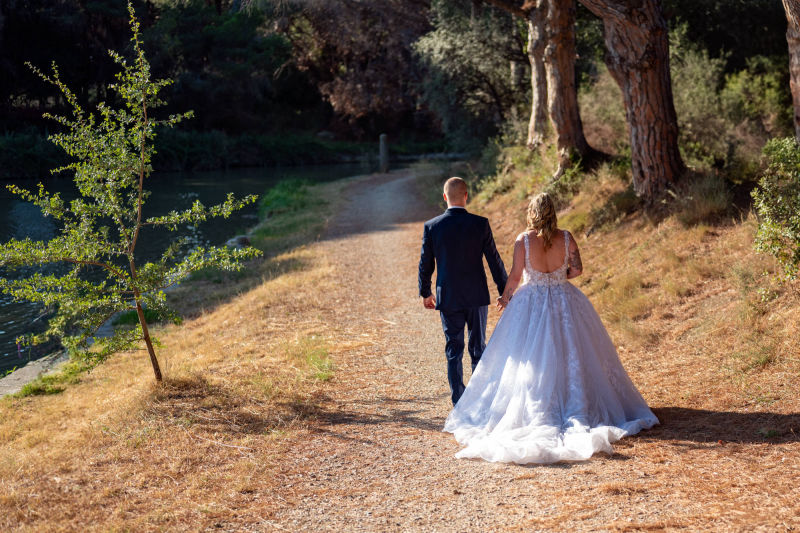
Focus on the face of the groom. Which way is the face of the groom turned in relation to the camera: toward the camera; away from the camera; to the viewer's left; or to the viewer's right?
away from the camera

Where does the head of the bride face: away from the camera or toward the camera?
away from the camera

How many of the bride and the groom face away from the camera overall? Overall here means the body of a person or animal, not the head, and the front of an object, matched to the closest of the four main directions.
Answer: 2

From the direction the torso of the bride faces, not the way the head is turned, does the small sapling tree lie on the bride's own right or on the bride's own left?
on the bride's own left

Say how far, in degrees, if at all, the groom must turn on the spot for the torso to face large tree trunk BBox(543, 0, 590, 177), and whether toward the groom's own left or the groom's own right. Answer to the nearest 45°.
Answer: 0° — they already face it

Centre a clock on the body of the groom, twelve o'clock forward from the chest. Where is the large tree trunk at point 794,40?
The large tree trunk is roughly at 2 o'clock from the groom.

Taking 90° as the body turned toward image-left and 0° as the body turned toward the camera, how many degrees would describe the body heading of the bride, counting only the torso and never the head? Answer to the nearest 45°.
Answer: approximately 180°

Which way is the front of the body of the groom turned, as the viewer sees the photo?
away from the camera
